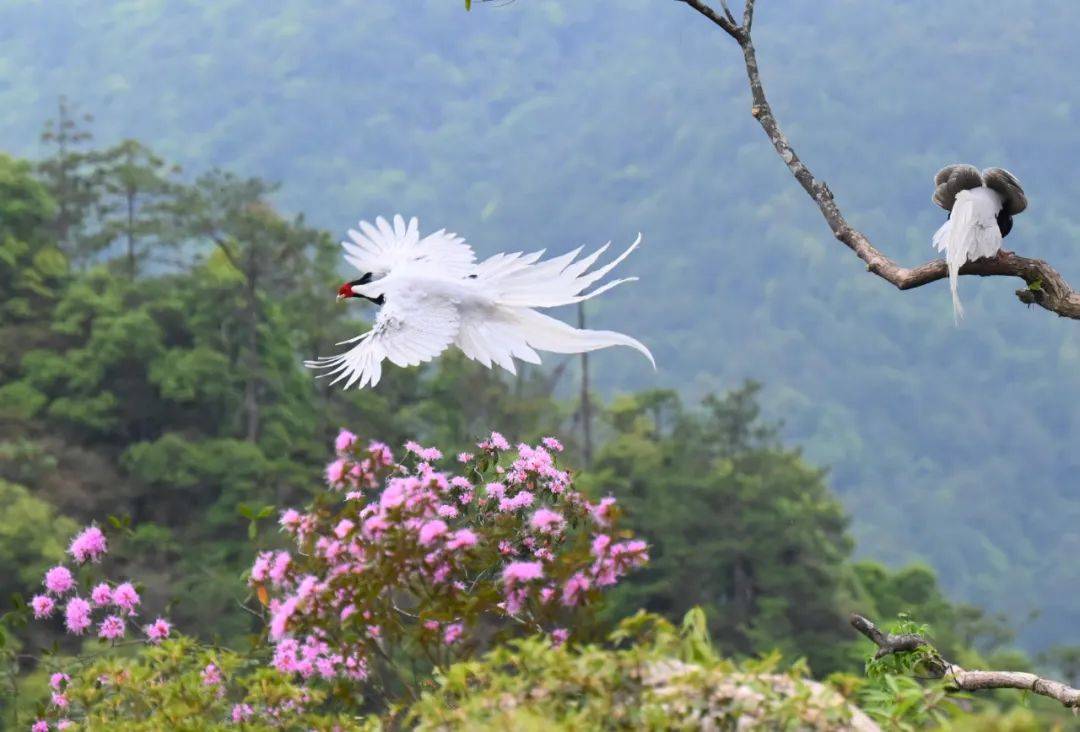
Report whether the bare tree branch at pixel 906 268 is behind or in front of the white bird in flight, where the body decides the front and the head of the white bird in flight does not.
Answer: behind

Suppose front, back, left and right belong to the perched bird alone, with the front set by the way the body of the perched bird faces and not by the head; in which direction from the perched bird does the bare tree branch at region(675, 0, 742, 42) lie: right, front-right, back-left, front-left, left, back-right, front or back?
left

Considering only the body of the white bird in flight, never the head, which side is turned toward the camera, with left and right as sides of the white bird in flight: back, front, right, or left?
left

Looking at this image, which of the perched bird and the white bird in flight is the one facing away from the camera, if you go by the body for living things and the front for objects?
the perched bird

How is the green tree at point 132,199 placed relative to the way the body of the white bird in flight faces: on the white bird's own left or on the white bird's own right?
on the white bird's own right

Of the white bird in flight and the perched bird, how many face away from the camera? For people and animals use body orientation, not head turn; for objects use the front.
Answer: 1

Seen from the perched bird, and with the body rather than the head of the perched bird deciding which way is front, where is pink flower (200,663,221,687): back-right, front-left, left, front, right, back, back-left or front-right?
left

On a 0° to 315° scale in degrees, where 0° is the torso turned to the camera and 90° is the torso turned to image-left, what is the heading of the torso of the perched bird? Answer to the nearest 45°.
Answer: approximately 180°

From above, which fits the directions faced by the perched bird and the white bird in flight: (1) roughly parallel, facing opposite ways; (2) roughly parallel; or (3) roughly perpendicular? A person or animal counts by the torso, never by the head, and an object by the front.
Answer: roughly perpendicular

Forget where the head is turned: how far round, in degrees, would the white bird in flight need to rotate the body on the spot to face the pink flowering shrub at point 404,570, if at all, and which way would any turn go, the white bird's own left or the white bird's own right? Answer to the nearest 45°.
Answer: approximately 90° to the white bird's own left

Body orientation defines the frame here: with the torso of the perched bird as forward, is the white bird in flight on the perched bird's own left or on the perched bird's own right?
on the perched bird's own left
